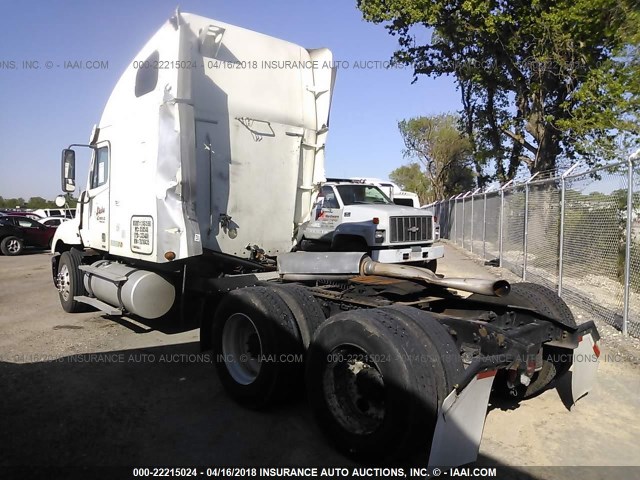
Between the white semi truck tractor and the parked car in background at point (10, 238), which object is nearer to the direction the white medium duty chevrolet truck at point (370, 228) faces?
the white semi truck tractor

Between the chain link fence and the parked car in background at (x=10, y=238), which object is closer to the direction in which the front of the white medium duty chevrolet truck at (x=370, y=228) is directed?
the chain link fence

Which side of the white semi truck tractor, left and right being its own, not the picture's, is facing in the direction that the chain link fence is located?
right

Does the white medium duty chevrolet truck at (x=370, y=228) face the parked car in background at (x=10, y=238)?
no

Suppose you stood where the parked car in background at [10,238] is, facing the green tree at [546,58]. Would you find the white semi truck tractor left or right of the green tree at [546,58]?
right

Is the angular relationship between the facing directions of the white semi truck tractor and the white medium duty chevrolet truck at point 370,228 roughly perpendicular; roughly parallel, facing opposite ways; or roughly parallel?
roughly parallel, facing opposite ways

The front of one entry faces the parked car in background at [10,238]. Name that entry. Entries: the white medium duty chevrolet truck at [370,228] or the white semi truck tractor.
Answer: the white semi truck tractor

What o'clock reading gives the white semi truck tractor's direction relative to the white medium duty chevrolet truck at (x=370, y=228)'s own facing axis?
The white semi truck tractor is roughly at 2 o'clock from the white medium duty chevrolet truck.

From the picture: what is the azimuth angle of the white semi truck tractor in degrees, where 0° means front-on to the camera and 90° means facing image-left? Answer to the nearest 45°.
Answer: approximately 135°

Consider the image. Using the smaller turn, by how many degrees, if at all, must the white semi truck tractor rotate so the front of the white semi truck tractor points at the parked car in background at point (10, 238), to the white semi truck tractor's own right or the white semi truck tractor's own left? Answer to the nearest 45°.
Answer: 0° — it already faces it

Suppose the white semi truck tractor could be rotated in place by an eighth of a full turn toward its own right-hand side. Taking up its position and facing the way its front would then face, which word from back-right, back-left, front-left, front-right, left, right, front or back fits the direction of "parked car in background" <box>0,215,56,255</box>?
front-left

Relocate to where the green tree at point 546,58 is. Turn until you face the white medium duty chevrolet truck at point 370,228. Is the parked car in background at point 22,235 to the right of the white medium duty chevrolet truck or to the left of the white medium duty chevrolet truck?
right

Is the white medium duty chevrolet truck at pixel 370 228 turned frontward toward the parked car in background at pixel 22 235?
no

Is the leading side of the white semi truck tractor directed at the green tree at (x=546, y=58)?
no

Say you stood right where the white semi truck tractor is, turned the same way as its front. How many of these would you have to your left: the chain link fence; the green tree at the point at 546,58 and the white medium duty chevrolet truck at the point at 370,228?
0
